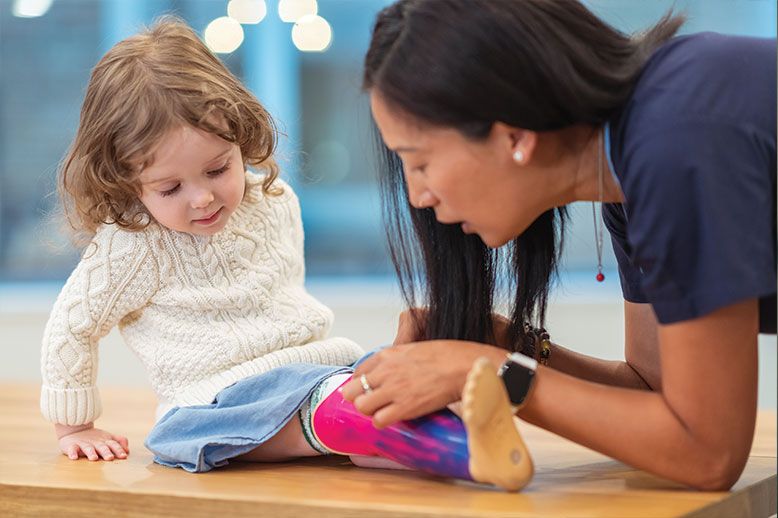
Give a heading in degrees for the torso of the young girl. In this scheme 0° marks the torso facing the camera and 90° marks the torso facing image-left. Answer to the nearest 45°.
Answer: approximately 315°

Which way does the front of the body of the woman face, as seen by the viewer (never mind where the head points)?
to the viewer's left

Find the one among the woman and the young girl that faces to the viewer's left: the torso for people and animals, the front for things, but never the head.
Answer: the woman

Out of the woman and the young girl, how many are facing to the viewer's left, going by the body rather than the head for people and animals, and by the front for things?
1

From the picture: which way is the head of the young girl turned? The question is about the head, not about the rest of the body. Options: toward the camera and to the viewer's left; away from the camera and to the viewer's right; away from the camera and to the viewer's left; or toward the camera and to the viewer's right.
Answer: toward the camera and to the viewer's right

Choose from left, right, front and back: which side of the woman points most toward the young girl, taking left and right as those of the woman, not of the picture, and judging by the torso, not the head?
front

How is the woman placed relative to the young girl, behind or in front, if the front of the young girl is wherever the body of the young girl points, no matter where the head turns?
in front

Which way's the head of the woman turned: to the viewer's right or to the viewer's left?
to the viewer's left
